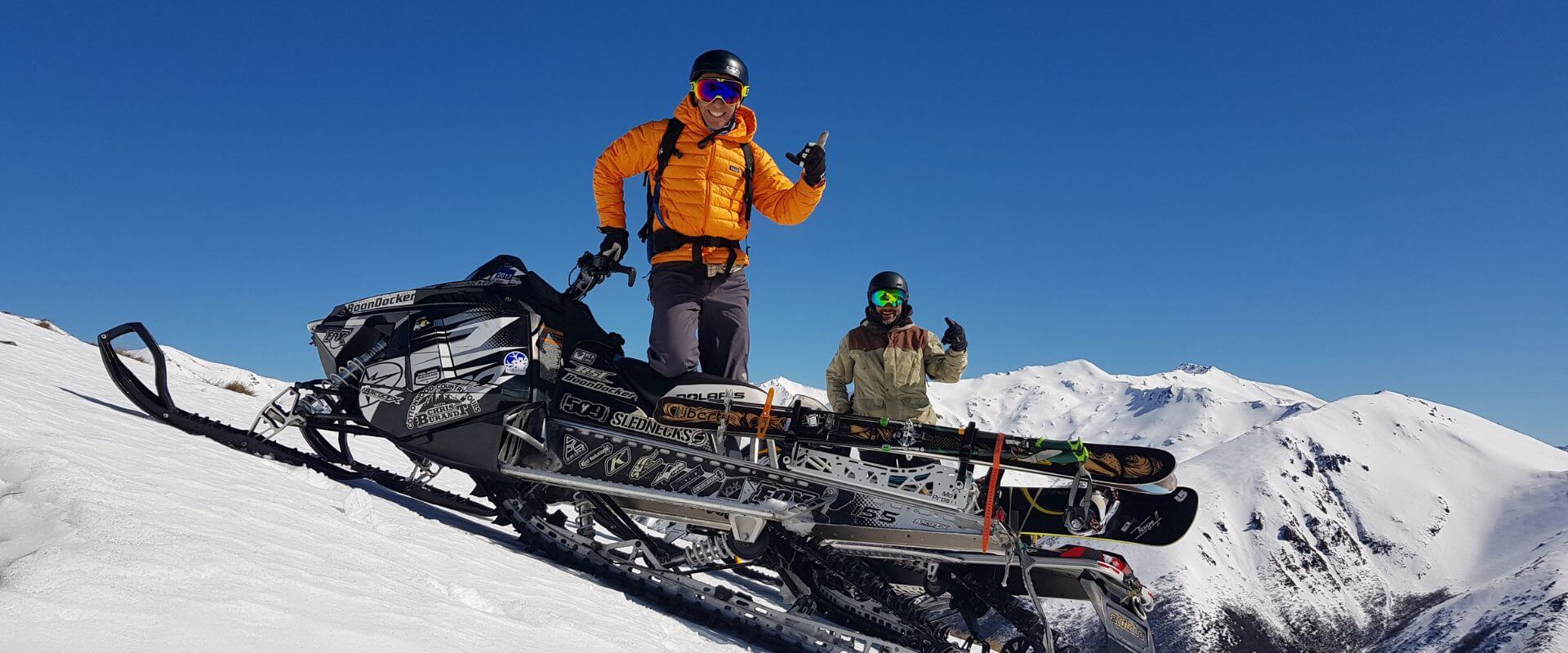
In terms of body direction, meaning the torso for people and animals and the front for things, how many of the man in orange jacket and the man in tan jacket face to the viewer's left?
0

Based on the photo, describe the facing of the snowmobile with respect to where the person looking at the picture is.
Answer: facing to the left of the viewer

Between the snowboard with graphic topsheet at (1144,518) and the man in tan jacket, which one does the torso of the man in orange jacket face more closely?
the snowboard with graphic topsheet

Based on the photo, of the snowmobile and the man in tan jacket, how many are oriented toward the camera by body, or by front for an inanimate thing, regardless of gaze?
1

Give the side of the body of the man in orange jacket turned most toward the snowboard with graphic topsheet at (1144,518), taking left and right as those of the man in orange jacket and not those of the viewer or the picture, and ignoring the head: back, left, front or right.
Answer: left

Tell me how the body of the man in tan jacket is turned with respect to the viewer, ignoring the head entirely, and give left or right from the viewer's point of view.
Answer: facing the viewer

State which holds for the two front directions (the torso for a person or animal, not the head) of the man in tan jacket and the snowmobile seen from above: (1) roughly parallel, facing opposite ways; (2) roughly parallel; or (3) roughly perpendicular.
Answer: roughly perpendicular

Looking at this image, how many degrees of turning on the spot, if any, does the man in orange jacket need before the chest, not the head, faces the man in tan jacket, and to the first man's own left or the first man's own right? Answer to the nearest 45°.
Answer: approximately 135° to the first man's own left

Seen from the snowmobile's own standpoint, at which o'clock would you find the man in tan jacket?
The man in tan jacket is roughly at 5 o'clock from the snowmobile.

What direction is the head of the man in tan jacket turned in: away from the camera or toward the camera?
toward the camera

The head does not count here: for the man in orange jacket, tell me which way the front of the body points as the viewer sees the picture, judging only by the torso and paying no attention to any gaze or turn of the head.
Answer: toward the camera

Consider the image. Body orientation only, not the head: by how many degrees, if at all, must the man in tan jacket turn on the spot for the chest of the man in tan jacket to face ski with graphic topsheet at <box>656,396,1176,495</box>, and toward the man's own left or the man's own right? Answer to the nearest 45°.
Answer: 0° — they already face it

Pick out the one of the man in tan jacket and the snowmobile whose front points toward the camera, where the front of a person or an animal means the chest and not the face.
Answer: the man in tan jacket

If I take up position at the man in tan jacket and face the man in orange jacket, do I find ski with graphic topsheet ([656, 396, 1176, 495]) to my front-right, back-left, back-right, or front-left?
front-left
